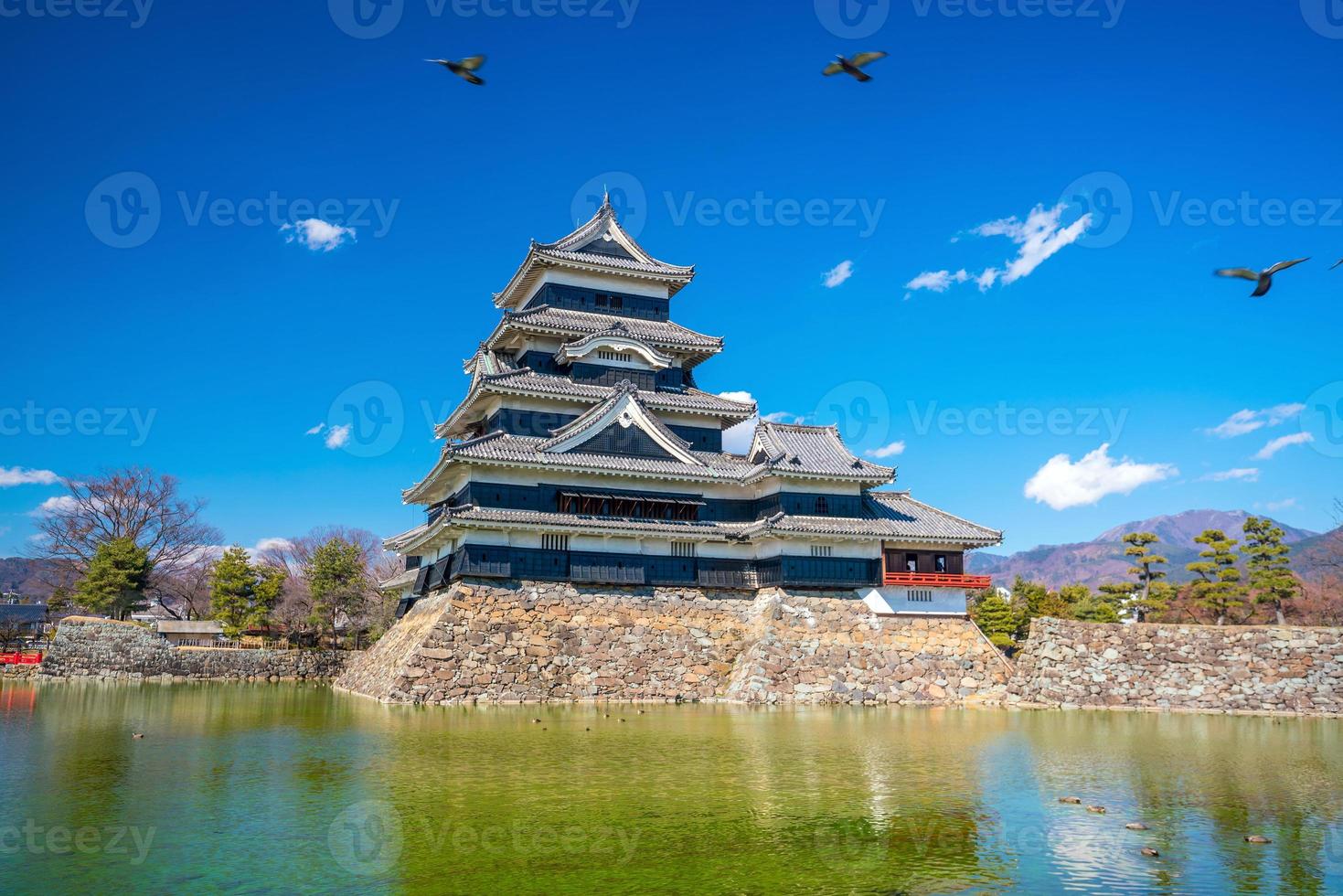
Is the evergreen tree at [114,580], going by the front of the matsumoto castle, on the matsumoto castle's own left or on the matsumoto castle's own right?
on the matsumoto castle's own right

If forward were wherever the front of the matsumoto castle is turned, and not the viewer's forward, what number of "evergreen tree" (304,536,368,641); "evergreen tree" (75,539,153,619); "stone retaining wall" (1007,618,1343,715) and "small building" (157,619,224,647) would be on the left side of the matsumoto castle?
1

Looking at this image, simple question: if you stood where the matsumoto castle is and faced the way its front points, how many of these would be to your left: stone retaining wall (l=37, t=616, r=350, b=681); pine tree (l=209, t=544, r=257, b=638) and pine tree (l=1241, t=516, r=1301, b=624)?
1

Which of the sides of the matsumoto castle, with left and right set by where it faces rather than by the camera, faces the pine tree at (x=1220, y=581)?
left

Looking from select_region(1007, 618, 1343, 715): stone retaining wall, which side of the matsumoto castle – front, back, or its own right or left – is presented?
left

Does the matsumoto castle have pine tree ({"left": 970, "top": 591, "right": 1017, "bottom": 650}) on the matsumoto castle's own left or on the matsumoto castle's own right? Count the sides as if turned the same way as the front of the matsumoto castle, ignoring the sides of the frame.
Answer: on the matsumoto castle's own left

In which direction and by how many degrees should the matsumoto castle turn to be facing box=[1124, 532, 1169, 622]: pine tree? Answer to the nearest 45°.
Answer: approximately 135° to its left

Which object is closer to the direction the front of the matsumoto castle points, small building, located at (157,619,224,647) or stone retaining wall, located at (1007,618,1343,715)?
the stone retaining wall

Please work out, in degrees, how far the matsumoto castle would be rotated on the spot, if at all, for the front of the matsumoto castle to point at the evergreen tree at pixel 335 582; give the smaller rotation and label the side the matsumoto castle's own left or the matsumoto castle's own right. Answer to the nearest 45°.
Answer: approximately 135° to the matsumoto castle's own right

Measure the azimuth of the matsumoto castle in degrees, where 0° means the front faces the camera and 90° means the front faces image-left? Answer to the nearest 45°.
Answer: approximately 0°

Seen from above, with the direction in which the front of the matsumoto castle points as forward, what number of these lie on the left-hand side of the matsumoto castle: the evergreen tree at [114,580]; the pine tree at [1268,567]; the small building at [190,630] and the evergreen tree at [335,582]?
1

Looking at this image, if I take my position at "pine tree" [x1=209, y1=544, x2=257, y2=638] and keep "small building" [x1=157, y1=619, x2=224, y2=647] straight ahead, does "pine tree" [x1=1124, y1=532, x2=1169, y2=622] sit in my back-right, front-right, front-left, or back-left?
back-left

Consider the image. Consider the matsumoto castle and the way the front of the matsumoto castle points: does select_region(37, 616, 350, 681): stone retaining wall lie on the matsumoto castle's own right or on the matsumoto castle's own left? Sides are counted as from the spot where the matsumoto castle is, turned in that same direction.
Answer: on the matsumoto castle's own right
